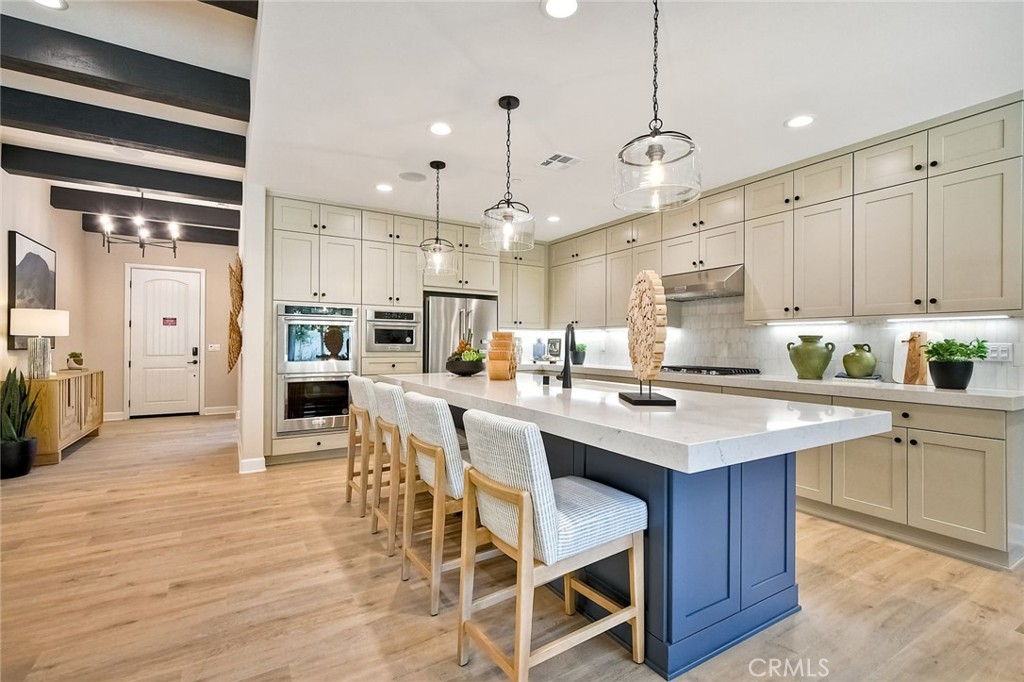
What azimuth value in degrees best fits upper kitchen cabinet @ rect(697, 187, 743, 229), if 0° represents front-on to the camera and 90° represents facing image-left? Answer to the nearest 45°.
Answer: approximately 45°

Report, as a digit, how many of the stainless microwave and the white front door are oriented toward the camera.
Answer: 2

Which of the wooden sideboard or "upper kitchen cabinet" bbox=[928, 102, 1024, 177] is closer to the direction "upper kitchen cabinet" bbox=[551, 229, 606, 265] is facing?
the wooden sideboard

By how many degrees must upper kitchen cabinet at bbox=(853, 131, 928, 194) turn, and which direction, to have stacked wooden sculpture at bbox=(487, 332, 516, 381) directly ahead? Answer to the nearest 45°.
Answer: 0° — it already faces it

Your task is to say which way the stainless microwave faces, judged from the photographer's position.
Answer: facing the viewer

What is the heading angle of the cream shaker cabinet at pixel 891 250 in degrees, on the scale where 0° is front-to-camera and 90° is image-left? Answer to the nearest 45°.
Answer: approximately 45°

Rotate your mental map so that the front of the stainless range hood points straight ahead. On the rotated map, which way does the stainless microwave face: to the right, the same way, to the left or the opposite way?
to the left

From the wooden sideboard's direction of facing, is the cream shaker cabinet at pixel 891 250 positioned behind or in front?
in front

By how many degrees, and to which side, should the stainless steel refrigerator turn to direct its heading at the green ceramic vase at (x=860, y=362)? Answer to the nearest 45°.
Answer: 0° — it already faces it

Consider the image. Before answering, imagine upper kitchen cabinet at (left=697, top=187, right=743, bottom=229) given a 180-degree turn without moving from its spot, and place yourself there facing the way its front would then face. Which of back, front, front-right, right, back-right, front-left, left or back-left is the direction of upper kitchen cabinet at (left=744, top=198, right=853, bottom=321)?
right

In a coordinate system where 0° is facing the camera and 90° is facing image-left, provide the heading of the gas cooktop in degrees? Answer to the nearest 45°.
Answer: approximately 45°

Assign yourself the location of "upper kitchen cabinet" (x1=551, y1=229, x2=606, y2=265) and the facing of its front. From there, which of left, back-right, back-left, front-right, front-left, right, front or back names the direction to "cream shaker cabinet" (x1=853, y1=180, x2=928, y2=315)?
left

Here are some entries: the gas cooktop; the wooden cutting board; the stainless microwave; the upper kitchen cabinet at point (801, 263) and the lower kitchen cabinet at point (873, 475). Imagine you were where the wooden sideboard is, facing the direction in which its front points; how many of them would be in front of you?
5

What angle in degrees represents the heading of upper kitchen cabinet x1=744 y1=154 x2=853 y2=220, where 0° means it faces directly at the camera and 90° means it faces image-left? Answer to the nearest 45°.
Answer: approximately 45°

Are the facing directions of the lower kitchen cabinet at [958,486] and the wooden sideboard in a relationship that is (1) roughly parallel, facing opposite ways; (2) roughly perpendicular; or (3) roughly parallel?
roughly parallel, facing opposite ways

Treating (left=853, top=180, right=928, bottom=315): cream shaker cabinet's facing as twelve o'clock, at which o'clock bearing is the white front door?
The white front door is roughly at 1 o'clock from the cream shaker cabinet.

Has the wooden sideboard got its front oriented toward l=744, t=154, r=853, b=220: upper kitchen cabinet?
yes
